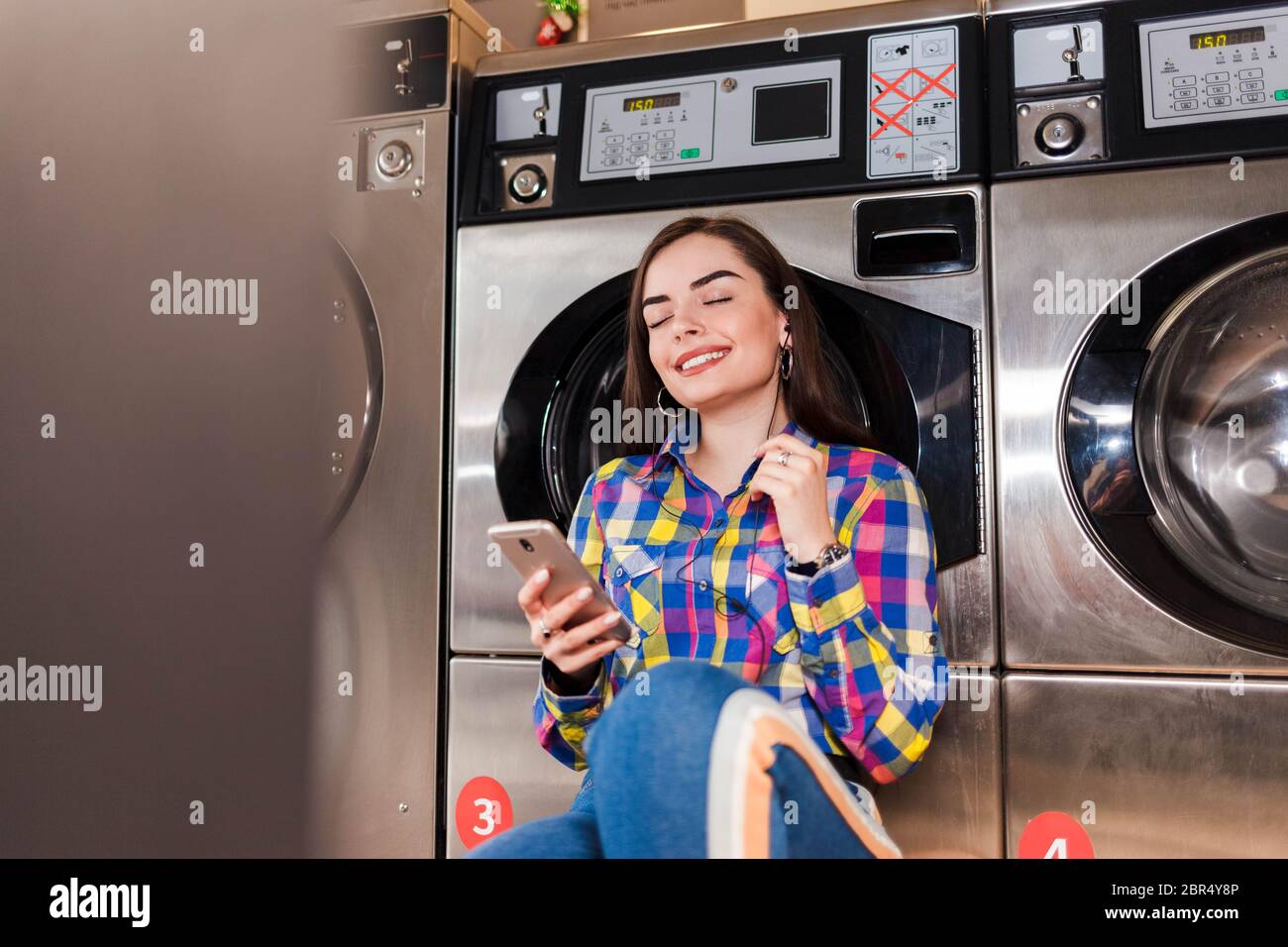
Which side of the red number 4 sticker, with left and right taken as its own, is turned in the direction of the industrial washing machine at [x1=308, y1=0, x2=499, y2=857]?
right

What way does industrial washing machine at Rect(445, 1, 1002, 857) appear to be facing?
toward the camera

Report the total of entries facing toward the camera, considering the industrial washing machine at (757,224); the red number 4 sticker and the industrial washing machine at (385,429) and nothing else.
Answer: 3

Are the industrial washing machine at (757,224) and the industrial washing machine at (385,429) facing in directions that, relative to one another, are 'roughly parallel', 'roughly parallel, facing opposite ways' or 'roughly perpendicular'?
roughly parallel

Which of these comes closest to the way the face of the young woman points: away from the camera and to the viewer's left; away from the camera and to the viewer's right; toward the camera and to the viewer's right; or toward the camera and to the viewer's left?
toward the camera and to the viewer's left

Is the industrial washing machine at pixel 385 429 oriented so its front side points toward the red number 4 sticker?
no

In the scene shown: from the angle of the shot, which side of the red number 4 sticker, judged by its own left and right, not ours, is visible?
front

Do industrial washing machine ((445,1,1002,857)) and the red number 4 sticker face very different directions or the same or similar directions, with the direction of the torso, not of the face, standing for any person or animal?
same or similar directions
